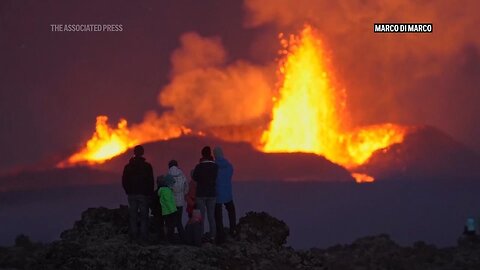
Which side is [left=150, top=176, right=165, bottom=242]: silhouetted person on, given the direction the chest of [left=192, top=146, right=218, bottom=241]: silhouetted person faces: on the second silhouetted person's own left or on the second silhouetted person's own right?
on the second silhouetted person's own left

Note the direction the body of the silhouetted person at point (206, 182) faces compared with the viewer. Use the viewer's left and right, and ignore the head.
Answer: facing away from the viewer

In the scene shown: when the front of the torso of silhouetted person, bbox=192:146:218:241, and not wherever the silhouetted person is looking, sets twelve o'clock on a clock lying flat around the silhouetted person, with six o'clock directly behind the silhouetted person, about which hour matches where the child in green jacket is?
The child in green jacket is roughly at 9 o'clock from the silhouetted person.

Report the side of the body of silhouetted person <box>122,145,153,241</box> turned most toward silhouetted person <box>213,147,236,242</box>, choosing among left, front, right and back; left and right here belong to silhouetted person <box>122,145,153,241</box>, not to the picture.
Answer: right

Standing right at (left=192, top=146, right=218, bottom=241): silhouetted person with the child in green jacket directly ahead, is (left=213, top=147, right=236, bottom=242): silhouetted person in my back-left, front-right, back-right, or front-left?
back-right

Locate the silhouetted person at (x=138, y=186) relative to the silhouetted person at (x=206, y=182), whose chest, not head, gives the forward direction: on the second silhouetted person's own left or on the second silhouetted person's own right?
on the second silhouetted person's own left

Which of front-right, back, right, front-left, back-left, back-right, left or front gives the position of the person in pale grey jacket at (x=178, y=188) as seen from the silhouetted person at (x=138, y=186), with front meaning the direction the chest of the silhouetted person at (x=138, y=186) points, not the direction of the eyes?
right

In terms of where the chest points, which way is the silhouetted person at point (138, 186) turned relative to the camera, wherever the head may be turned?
away from the camera

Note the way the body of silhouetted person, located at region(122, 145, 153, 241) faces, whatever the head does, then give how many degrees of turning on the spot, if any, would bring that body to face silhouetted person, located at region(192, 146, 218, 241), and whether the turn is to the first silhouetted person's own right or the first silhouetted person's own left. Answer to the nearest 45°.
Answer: approximately 90° to the first silhouetted person's own right

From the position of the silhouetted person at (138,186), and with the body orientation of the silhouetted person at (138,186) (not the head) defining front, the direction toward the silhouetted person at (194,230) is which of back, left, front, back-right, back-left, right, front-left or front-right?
right

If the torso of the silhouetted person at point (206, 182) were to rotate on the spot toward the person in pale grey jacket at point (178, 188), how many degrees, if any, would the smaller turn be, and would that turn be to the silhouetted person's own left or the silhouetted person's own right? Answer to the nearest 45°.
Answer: approximately 90° to the silhouetted person's own left

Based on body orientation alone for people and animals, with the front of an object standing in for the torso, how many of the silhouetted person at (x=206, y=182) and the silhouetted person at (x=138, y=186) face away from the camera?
2

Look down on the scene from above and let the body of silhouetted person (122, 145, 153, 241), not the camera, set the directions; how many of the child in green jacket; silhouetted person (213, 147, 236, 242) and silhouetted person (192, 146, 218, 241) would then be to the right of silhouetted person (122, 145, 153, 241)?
3
